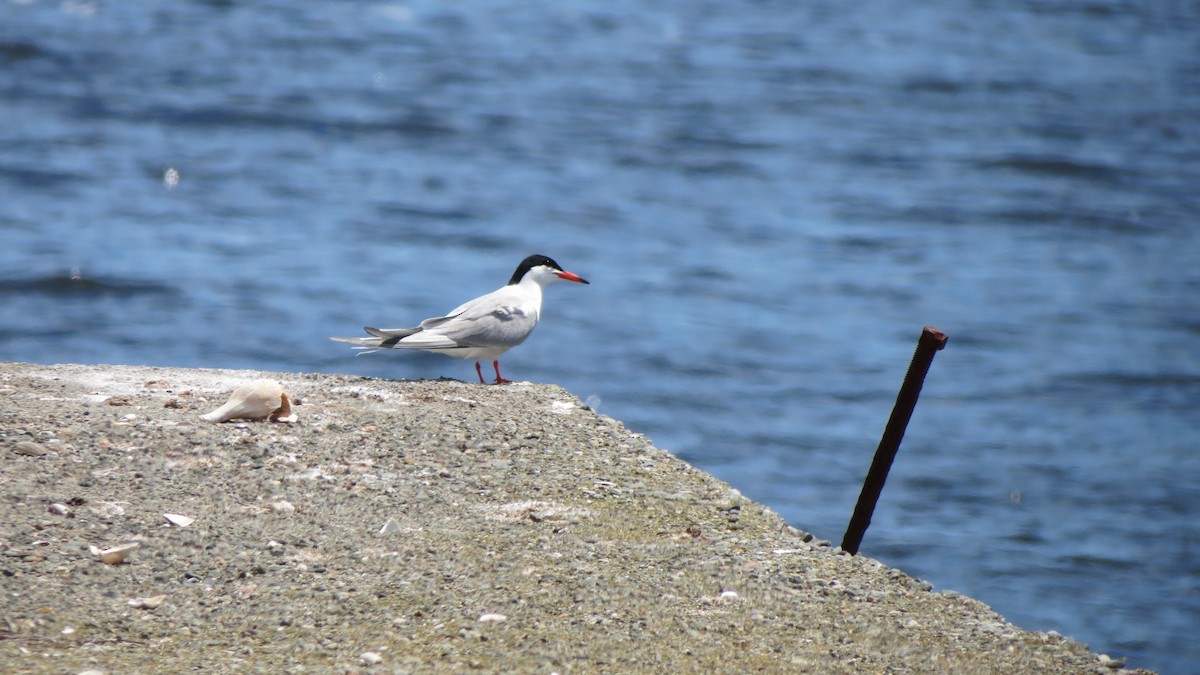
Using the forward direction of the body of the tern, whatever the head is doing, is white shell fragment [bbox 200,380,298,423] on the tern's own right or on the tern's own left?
on the tern's own right

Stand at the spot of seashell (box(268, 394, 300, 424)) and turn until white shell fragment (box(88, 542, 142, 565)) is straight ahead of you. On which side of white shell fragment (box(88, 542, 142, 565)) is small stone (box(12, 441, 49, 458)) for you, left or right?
right

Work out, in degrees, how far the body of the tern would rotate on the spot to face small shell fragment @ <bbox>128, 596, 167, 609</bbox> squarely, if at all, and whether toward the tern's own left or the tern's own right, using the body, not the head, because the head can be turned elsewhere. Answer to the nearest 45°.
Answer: approximately 90° to the tern's own right

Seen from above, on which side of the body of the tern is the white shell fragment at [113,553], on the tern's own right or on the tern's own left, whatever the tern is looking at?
on the tern's own right

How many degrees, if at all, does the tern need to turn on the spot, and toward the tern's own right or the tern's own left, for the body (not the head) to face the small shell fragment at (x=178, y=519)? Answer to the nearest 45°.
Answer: approximately 90° to the tern's own right

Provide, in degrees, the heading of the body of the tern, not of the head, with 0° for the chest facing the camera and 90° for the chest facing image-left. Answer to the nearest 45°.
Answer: approximately 270°

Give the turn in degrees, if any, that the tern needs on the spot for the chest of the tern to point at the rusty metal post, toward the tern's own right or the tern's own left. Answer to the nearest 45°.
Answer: approximately 45° to the tern's own right
